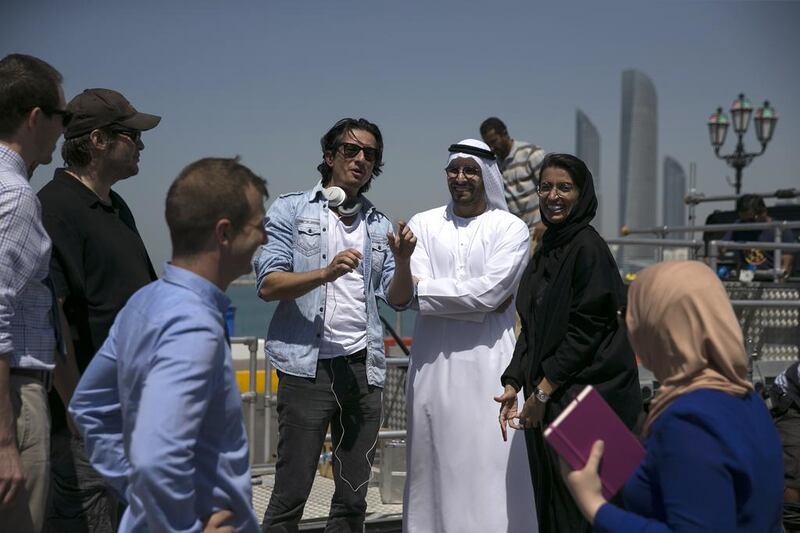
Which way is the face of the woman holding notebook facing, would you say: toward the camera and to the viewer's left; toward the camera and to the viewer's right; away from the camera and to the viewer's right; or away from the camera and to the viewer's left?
away from the camera and to the viewer's left

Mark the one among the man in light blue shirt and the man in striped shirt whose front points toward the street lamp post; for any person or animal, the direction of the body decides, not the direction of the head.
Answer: the man in light blue shirt

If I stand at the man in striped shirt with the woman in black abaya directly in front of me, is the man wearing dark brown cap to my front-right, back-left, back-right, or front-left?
front-right

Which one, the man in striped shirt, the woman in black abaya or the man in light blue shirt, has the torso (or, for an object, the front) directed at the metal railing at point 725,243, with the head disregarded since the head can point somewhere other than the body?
the man in light blue shirt

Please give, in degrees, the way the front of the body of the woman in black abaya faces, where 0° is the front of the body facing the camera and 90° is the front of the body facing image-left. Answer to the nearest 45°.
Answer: approximately 45°

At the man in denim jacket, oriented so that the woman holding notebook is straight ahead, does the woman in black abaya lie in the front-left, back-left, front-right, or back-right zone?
front-left

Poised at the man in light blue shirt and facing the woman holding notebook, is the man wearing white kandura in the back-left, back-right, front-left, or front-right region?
front-left

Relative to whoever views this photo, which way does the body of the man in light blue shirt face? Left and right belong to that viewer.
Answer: facing away from the viewer and to the right of the viewer

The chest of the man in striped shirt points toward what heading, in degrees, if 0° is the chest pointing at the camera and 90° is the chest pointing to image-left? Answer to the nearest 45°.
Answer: approximately 45°

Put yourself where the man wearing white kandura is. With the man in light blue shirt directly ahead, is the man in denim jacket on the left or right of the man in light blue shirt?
right

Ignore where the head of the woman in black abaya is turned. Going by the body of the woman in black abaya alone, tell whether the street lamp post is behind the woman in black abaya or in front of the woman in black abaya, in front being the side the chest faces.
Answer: behind

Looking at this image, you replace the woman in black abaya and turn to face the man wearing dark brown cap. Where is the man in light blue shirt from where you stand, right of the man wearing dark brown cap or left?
left

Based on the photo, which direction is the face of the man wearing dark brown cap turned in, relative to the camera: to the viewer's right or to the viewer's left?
to the viewer's right

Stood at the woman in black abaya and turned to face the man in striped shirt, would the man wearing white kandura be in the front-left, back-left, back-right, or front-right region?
front-left

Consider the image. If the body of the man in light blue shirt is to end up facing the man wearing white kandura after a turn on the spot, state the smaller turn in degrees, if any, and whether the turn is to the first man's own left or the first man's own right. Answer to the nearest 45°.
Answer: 0° — they already face them

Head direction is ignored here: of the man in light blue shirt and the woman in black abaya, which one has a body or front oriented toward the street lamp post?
the man in light blue shirt

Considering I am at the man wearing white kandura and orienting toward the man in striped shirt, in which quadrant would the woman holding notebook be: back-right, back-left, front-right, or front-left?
back-right

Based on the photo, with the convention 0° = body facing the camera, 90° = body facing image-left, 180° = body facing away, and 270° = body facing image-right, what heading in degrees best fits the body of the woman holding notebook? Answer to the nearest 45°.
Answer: approximately 135°

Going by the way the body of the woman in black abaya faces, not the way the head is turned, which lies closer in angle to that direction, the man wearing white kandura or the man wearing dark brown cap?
the man wearing dark brown cap

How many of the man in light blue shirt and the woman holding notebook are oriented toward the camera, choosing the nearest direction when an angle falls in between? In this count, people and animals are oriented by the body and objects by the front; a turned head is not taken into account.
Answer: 0
